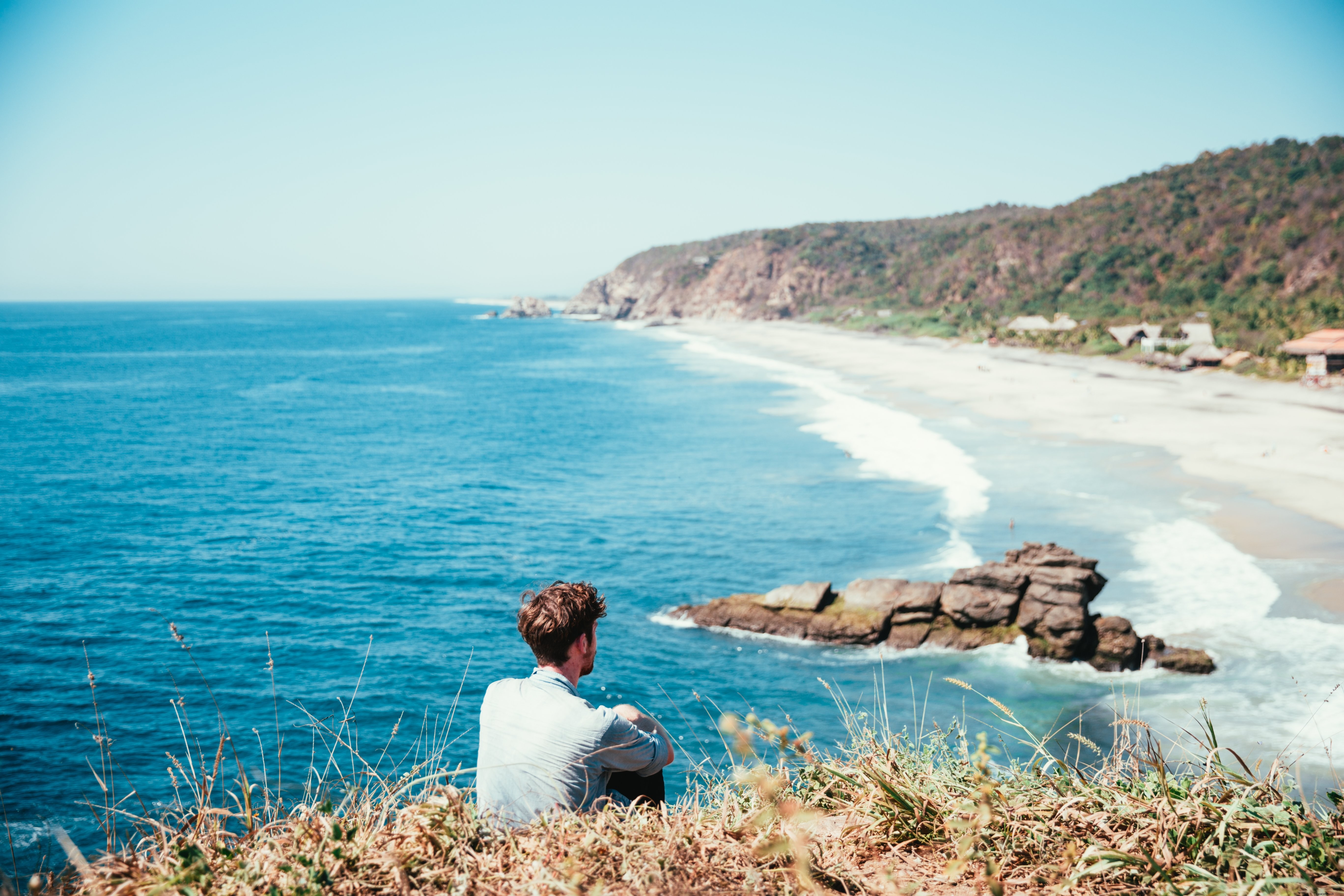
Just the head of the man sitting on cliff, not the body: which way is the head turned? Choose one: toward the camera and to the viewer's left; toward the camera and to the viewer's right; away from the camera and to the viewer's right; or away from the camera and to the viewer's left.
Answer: away from the camera and to the viewer's right

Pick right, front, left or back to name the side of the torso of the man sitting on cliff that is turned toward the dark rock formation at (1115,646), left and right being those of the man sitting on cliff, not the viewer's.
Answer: front

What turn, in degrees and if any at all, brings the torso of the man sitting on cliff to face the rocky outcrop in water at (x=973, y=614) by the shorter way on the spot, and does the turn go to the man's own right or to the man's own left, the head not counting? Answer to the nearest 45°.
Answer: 0° — they already face it

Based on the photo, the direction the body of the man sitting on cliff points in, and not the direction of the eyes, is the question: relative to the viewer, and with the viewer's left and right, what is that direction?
facing away from the viewer and to the right of the viewer

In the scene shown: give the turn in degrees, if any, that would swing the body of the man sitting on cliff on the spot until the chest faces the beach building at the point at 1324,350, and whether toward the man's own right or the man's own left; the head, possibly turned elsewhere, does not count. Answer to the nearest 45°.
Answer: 0° — they already face it
